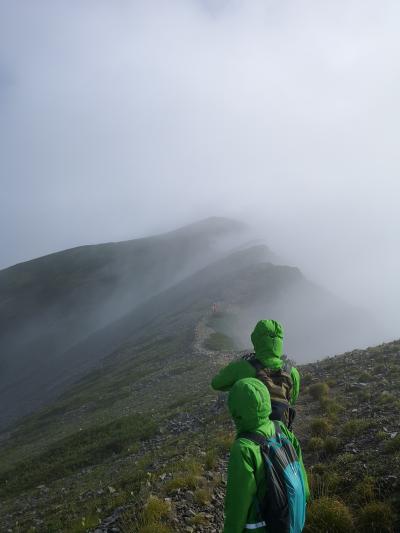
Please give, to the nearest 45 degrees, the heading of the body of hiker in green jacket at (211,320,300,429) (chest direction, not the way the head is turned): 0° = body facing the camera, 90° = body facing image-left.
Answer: approximately 180°

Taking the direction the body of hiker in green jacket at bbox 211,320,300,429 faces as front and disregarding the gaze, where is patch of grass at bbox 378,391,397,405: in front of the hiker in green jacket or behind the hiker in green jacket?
in front

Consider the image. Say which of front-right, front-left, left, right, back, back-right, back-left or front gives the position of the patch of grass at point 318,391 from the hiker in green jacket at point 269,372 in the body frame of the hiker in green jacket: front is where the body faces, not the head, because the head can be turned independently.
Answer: front
